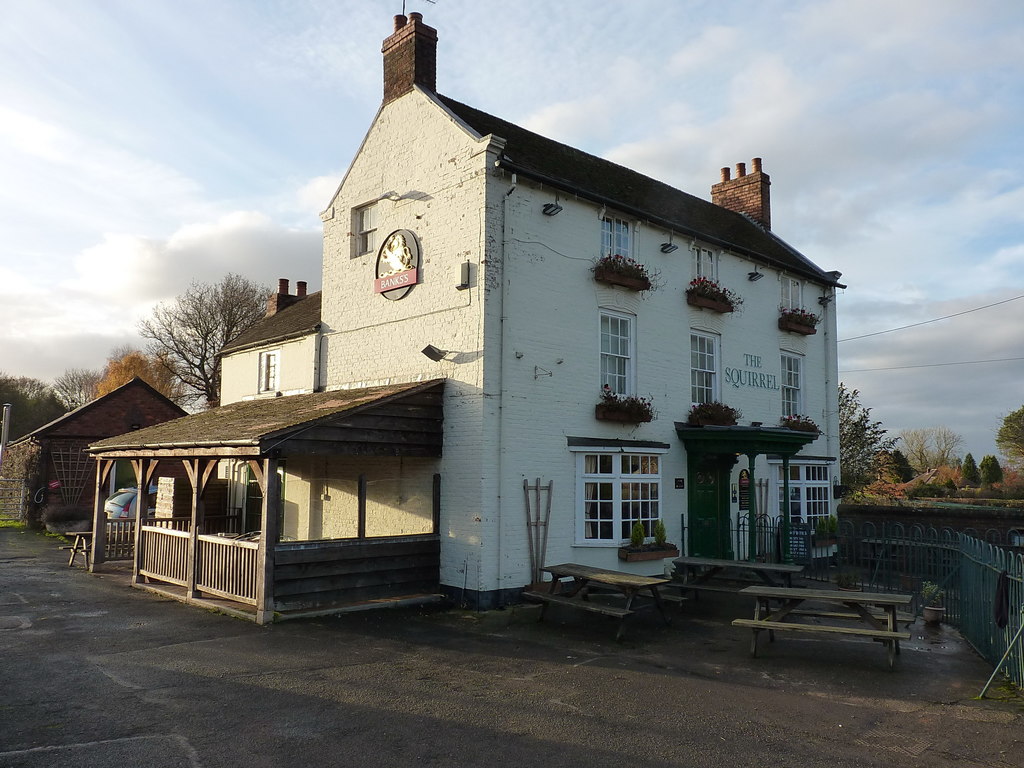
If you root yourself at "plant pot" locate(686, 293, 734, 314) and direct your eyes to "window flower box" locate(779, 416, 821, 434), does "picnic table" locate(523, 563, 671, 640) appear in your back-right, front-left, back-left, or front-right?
back-right

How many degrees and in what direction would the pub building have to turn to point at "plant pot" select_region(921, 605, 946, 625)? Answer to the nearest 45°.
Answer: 0° — it already faces it

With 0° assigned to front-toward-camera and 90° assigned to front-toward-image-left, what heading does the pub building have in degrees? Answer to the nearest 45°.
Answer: approximately 315°

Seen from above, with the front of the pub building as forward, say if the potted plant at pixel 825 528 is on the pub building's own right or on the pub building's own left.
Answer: on the pub building's own left

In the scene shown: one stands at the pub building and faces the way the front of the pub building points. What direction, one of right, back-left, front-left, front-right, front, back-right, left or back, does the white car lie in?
back

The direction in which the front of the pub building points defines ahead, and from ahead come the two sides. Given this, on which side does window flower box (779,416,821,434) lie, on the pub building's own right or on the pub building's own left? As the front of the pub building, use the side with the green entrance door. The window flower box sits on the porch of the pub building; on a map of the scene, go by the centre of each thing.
on the pub building's own left

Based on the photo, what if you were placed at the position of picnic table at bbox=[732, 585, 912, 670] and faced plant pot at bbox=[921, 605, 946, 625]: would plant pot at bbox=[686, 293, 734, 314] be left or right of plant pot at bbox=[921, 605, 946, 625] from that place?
left

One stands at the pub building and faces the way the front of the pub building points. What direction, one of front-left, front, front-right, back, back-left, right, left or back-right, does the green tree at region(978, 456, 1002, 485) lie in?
left

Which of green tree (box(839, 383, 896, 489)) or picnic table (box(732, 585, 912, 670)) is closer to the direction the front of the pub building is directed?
the picnic table

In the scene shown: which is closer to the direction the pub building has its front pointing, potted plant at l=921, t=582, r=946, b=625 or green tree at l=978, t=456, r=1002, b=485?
the potted plant

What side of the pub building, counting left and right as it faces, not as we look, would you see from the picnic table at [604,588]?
front

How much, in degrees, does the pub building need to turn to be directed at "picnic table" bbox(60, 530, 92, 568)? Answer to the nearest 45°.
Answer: approximately 180°
